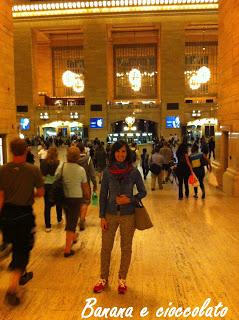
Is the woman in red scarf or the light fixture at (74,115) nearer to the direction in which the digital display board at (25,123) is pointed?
the woman in red scarf

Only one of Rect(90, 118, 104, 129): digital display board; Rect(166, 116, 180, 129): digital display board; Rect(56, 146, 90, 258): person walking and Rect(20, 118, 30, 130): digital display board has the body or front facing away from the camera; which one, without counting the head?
the person walking

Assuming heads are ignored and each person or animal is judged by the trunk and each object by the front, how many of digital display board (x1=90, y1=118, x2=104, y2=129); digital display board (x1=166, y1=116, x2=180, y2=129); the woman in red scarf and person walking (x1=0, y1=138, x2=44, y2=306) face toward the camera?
3

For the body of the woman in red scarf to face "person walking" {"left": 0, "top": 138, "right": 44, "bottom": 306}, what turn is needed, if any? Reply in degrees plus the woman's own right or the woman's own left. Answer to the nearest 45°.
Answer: approximately 90° to the woman's own right

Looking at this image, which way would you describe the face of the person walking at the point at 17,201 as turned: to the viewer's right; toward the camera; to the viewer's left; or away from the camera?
away from the camera

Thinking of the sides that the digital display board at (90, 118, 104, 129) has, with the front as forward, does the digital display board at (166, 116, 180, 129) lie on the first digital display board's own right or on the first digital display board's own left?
on the first digital display board's own left

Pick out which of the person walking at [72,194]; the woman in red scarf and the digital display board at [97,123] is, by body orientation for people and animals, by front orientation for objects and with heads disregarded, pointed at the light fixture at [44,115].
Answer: the person walking

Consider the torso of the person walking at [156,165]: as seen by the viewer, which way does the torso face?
away from the camera

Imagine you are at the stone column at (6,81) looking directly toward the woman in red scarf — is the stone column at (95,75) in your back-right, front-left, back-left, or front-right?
back-left

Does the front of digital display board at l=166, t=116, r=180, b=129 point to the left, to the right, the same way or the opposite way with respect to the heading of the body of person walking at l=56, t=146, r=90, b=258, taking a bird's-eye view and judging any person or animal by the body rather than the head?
the opposite way

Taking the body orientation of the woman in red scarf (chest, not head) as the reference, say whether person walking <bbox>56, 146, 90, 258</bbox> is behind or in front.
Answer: behind

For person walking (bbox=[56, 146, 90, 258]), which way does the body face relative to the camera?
away from the camera
